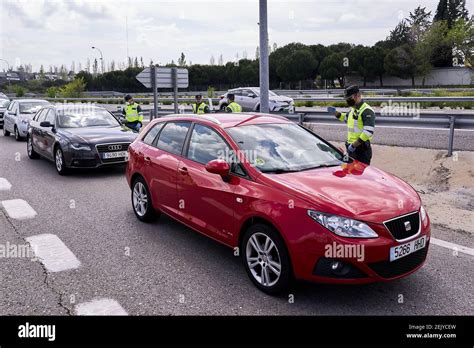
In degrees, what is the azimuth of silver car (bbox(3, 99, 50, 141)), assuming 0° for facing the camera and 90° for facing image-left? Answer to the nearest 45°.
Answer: approximately 315°

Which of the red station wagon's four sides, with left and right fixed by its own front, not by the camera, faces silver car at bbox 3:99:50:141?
back

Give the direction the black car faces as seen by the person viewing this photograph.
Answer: facing the viewer and to the right of the viewer

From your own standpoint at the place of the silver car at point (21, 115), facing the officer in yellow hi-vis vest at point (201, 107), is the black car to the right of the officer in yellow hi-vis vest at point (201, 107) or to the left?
right

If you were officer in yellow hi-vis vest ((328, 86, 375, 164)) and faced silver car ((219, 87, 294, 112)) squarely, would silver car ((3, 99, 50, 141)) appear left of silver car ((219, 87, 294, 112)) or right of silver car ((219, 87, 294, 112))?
left

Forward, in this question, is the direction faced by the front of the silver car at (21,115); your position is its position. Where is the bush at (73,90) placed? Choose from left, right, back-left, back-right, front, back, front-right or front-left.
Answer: back-left

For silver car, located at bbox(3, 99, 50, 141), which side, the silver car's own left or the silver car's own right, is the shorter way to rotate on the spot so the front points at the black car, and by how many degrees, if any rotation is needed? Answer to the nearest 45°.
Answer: approximately 45° to the silver car's own right

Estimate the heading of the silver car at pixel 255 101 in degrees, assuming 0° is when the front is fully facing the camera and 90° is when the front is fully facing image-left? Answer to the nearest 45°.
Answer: approximately 315°
